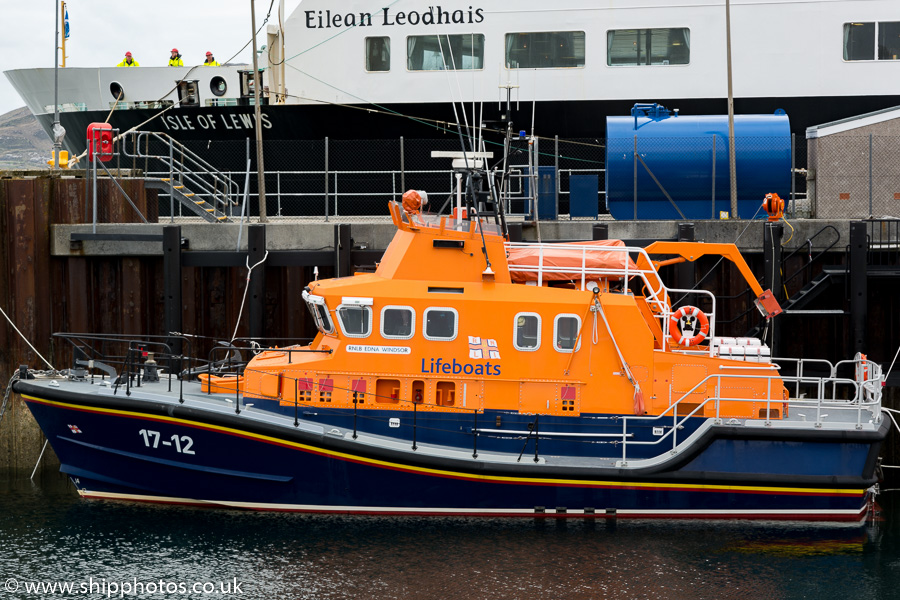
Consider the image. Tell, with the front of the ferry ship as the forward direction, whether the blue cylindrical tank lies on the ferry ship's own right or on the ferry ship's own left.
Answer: on the ferry ship's own left

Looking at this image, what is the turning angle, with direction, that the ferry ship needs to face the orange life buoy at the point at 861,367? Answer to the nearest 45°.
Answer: approximately 90° to its left

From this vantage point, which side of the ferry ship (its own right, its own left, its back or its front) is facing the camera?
left

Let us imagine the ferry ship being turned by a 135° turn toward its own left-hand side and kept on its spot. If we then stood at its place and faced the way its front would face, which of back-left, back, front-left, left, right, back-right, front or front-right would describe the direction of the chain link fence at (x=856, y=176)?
front
